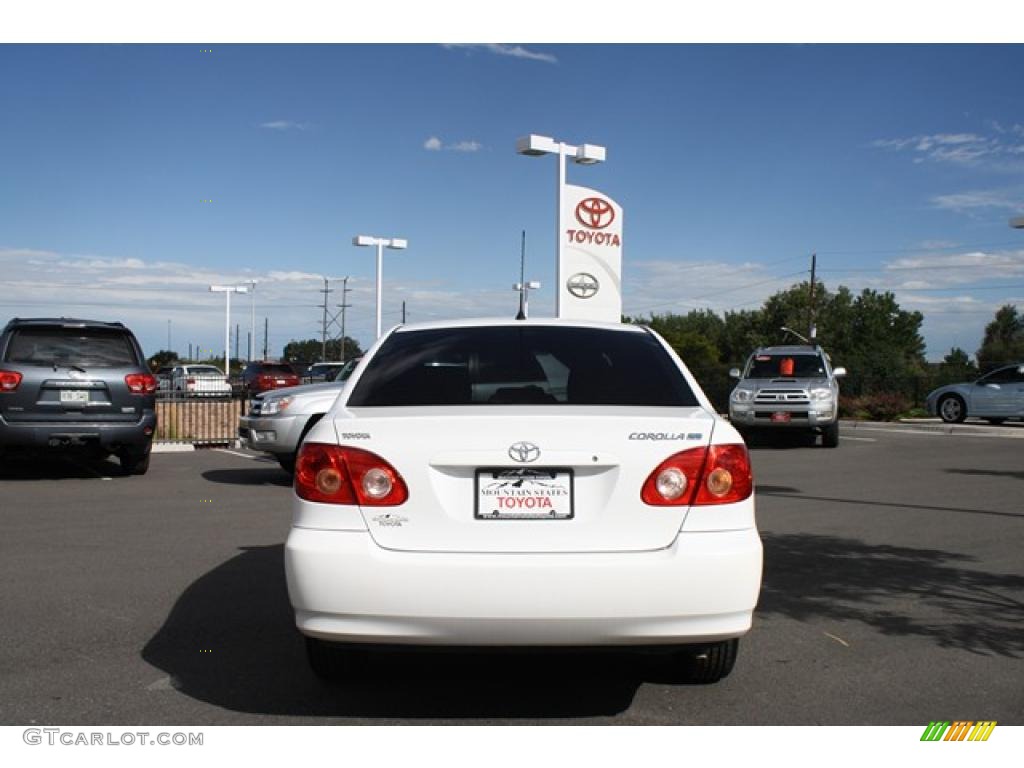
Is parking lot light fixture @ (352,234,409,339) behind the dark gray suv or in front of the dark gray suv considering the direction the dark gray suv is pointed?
in front

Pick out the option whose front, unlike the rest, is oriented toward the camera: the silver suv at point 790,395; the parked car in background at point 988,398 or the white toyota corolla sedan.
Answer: the silver suv

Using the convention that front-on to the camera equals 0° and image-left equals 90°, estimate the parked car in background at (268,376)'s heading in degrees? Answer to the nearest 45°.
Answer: approximately 180°

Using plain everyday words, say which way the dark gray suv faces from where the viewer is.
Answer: facing away from the viewer

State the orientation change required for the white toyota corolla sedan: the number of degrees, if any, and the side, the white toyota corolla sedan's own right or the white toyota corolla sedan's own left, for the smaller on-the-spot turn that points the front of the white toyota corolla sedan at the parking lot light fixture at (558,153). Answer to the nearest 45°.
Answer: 0° — it already faces it

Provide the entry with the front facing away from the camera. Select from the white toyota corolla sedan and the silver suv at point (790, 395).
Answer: the white toyota corolla sedan

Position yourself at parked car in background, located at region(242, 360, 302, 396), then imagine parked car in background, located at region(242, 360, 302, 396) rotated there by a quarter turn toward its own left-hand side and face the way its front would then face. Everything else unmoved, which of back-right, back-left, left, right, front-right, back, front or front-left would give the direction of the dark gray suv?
left

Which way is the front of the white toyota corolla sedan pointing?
away from the camera

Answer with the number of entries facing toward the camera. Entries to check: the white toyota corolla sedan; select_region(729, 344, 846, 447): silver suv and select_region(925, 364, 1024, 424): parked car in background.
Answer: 1

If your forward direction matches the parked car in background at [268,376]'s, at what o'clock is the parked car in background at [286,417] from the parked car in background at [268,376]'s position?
the parked car in background at [286,417] is roughly at 6 o'clock from the parked car in background at [268,376].
